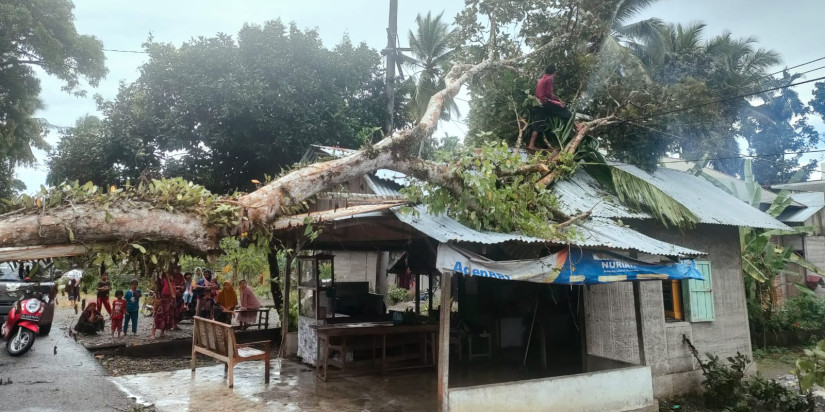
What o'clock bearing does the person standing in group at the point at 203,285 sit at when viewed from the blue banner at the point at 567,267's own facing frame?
The person standing in group is roughly at 4 o'clock from the blue banner.

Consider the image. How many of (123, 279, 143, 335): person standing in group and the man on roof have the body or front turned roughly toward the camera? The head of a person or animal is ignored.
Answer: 1

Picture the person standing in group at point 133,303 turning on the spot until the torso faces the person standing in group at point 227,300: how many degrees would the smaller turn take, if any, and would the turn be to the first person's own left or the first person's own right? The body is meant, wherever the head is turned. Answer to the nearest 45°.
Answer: approximately 45° to the first person's own left

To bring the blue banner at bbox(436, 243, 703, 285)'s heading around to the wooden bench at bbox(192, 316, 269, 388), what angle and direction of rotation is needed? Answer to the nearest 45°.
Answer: approximately 90° to its right
